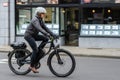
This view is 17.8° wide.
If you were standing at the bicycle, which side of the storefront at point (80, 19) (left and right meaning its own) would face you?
front

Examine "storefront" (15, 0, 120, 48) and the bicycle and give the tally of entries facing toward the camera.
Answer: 1

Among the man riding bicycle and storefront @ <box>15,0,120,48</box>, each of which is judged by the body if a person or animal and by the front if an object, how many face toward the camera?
1

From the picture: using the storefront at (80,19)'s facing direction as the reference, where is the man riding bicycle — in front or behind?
in front
